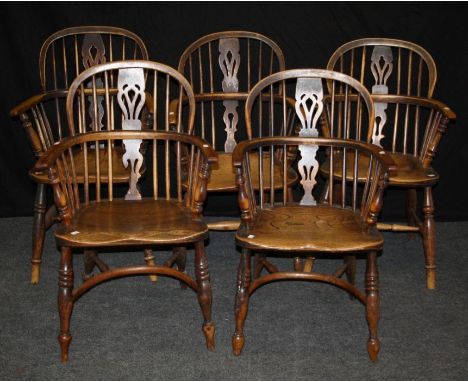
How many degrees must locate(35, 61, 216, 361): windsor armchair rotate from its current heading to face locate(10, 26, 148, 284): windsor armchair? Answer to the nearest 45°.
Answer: approximately 180°

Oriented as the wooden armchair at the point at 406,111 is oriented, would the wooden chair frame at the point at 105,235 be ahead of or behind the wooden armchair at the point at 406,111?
ahead

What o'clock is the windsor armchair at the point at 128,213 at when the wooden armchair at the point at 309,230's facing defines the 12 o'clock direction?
The windsor armchair is roughly at 3 o'clock from the wooden armchair.

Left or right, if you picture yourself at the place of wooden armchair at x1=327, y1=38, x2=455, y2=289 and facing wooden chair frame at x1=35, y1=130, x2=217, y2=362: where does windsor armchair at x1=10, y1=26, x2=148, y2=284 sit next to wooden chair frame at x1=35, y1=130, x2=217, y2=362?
right

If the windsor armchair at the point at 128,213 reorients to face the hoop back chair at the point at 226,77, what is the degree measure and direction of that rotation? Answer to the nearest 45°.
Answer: approximately 135° to its left

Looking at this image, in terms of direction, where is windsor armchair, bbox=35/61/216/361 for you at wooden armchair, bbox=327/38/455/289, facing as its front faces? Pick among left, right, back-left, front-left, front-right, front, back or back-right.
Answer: front-right

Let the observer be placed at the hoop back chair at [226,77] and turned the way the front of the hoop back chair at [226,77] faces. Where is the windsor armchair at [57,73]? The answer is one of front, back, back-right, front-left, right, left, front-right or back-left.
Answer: right

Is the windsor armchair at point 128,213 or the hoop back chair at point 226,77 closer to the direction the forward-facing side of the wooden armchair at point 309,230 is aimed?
the windsor armchair

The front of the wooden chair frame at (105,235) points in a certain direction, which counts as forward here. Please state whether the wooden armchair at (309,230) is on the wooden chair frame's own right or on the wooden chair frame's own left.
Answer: on the wooden chair frame's own left

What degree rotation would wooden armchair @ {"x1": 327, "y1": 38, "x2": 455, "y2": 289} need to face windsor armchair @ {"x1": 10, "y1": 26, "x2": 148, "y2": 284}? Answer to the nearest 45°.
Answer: approximately 90° to its right

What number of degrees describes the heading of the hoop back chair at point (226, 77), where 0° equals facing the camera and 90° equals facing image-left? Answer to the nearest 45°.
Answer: approximately 0°

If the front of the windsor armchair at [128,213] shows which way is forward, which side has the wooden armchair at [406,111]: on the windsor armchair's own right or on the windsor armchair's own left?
on the windsor armchair's own left

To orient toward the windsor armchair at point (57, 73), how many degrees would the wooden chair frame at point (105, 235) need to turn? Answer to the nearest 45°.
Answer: approximately 180°
